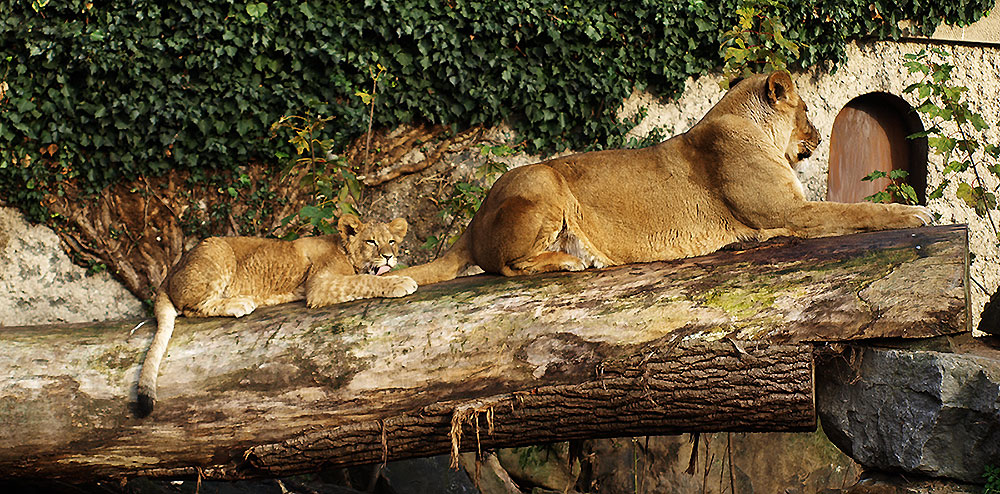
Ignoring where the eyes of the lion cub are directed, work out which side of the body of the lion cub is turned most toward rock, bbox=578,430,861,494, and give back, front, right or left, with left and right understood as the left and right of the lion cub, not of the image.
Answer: front

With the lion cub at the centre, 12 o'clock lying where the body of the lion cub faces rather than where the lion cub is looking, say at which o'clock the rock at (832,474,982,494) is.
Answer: The rock is roughly at 1 o'clock from the lion cub.

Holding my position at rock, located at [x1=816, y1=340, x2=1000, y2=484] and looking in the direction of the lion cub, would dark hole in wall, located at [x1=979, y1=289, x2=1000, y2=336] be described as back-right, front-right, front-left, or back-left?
back-right

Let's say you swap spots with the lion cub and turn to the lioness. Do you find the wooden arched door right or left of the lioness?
left

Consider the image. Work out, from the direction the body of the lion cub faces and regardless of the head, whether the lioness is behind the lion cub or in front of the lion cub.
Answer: in front

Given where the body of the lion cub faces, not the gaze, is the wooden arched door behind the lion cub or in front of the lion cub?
in front

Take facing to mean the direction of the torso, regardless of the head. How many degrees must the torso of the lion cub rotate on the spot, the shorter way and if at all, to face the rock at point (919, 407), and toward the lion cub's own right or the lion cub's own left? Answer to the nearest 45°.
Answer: approximately 45° to the lion cub's own right

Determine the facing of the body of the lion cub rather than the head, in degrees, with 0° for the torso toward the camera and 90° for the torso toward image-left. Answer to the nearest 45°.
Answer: approximately 270°
